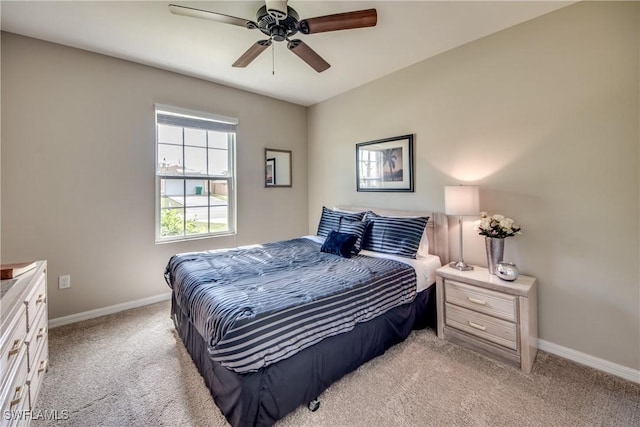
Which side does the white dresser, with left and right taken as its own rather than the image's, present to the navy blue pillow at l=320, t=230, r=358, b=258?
front

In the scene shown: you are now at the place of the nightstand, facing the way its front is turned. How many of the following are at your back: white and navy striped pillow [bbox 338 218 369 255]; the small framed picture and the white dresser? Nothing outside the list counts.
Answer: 0

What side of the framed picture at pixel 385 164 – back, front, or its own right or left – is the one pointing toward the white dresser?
front

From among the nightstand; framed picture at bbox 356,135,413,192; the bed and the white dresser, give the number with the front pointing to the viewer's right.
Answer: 1

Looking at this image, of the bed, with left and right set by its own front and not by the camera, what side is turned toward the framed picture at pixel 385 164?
back

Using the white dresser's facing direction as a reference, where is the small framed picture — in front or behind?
in front

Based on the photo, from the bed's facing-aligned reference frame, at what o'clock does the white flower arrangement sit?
The white flower arrangement is roughly at 7 o'clock from the bed.

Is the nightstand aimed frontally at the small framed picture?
no

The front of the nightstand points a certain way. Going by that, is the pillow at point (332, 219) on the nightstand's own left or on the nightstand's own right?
on the nightstand's own right

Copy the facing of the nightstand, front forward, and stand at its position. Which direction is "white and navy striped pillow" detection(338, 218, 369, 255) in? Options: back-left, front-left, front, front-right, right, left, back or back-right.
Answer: front-right

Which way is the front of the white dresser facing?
to the viewer's right

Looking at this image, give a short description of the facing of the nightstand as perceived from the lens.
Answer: facing the viewer and to the left of the viewer

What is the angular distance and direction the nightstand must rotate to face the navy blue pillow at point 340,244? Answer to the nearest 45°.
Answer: approximately 45° to its right

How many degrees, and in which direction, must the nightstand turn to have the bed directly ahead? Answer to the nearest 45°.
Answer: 0° — it already faces it

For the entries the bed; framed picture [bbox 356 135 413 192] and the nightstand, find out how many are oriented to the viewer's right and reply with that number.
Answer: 0

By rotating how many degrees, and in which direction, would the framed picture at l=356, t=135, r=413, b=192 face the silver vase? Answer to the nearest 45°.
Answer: approximately 90° to its left

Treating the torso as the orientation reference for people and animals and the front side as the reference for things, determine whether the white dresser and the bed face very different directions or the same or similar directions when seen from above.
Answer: very different directions

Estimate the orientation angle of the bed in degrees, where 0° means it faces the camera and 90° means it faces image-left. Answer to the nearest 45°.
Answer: approximately 45°
